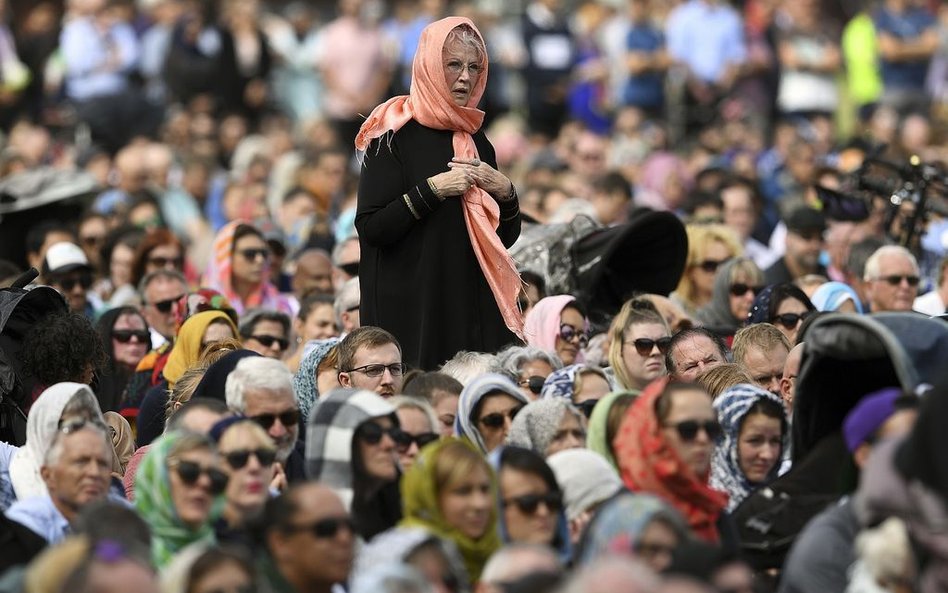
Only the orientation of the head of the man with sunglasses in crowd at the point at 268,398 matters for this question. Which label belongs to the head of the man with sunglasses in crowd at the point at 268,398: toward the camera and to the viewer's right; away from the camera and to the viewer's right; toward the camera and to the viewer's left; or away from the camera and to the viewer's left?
toward the camera and to the viewer's right

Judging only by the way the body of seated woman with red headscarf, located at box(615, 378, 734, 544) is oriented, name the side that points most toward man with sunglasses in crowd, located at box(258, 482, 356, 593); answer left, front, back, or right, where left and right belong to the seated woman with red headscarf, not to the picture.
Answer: right

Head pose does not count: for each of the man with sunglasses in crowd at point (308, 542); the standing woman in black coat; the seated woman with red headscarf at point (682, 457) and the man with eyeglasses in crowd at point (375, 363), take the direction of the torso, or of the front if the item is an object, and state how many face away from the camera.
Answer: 0

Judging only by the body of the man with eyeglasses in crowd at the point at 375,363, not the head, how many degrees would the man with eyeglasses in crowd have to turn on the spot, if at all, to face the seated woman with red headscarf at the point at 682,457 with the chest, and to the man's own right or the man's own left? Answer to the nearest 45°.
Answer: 0° — they already face them

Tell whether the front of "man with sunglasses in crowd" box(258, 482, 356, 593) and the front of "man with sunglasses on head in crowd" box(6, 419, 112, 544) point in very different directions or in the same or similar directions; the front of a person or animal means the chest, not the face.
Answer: same or similar directions

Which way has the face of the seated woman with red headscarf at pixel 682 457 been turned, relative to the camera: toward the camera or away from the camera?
toward the camera

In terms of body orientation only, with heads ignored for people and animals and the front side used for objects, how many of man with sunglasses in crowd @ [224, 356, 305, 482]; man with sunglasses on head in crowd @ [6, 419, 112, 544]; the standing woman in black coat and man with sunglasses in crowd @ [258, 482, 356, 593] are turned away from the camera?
0

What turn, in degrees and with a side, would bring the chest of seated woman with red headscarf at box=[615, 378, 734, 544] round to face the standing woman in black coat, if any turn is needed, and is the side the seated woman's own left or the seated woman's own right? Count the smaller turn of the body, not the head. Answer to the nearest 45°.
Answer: approximately 180°

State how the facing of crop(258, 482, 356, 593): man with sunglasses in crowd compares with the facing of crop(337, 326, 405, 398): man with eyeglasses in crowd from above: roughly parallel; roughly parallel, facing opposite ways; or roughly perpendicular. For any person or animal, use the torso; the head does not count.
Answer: roughly parallel

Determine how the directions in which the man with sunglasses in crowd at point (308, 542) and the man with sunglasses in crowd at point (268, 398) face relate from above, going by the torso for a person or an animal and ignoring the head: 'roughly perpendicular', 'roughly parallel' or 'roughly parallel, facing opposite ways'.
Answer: roughly parallel

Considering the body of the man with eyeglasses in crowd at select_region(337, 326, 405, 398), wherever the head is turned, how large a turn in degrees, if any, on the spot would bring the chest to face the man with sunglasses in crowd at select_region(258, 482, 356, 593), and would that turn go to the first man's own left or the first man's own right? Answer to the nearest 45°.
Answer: approximately 45° to the first man's own right

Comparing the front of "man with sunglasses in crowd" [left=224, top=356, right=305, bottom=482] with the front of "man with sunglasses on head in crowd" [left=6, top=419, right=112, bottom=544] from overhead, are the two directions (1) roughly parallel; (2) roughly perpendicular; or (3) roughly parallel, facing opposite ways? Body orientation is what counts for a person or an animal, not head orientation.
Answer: roughly parallel

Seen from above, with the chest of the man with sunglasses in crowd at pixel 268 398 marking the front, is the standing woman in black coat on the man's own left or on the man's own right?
on the man's own left

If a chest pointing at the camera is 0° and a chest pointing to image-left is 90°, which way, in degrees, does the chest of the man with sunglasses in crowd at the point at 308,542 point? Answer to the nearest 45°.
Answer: approximately 315°

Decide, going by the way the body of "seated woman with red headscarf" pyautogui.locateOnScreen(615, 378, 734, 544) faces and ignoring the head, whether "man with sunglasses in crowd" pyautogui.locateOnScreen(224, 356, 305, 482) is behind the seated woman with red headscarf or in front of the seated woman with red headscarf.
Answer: behind

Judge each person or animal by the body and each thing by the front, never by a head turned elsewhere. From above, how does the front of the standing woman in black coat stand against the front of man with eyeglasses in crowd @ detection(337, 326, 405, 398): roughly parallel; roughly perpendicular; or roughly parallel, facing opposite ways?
roughly parallel

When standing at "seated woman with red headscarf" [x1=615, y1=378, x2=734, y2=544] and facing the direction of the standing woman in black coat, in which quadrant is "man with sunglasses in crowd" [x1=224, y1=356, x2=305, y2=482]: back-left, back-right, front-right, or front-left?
front-left

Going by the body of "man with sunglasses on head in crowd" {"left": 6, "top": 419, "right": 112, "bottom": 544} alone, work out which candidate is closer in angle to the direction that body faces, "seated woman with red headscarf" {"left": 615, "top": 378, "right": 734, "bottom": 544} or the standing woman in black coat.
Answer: the seated woman with red headscarf
